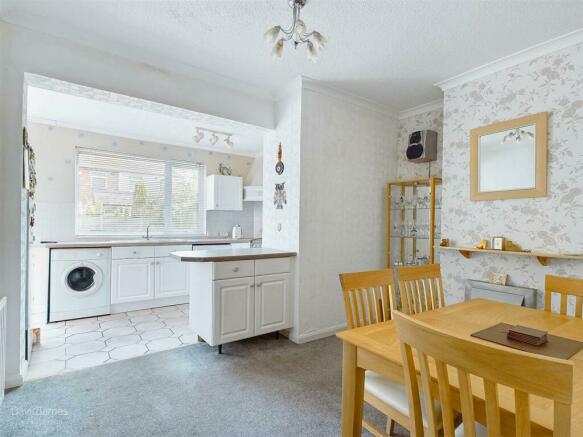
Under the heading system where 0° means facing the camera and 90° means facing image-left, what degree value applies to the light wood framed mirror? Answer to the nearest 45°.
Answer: approximately 45°

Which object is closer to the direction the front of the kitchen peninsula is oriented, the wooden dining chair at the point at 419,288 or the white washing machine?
the wooden dining chair

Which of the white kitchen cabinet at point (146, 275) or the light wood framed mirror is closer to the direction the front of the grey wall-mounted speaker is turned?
the white kitchen cabinet

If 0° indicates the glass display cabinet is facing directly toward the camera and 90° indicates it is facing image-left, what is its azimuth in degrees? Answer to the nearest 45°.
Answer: approximately 45°

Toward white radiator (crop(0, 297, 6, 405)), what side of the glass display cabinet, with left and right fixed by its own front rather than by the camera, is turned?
front

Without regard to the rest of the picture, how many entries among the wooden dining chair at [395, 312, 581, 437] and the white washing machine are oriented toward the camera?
1

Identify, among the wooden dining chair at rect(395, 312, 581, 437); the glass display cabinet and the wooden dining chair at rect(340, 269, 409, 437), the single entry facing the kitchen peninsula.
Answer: the glass display cabinet

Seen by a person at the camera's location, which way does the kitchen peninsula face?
facing the viewer and to the right of the viewer

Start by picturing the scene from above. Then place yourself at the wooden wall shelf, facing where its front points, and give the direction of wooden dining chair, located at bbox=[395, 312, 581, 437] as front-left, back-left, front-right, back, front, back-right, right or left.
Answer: front-left

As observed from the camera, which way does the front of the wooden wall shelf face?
facing the viewer and to the left of the viewer

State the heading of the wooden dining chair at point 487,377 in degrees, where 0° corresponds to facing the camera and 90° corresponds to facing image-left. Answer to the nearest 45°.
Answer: approximately 225°

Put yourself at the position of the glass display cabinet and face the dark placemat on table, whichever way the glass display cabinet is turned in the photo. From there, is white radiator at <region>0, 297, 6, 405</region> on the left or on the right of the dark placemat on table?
right

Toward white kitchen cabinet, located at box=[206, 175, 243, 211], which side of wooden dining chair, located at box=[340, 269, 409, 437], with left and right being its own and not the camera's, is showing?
back

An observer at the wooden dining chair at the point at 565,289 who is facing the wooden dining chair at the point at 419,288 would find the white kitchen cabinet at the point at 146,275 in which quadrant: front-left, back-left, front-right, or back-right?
front-right

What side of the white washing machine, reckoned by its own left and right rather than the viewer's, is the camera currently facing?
front

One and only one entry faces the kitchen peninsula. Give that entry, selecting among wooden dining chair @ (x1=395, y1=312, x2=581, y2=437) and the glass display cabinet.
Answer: the glass display cabinet

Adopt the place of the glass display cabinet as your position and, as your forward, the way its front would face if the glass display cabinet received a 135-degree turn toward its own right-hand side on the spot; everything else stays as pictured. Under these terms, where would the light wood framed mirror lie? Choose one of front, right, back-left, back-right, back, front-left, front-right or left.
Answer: back-right
